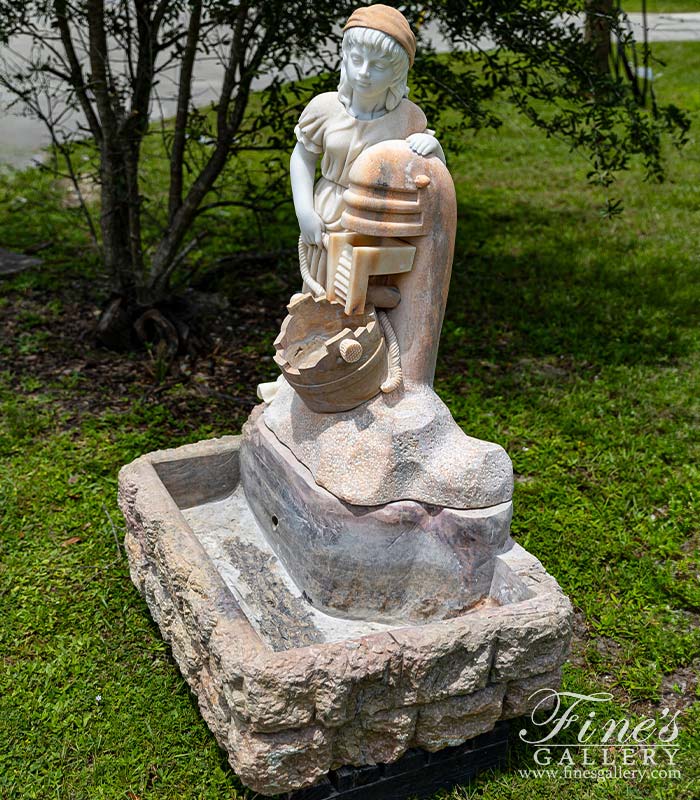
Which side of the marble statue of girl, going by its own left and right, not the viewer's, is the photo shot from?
front
